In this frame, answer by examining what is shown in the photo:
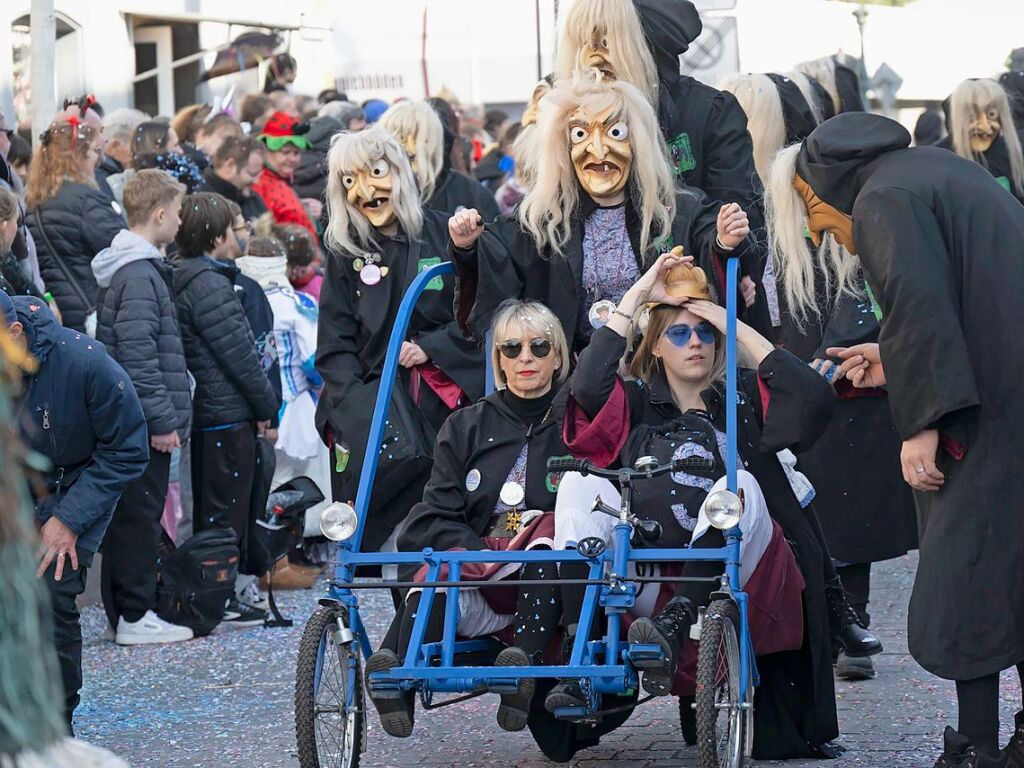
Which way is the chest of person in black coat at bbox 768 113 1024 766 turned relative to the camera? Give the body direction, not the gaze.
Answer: to the viewer's left

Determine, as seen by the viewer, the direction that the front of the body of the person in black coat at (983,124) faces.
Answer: toward the camera

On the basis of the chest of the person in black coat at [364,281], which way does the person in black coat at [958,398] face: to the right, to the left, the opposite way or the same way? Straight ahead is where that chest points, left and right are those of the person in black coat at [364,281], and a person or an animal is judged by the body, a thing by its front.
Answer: to the right

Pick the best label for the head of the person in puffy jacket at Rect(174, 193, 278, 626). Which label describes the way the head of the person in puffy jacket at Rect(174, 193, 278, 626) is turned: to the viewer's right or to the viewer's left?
to the viewer's right

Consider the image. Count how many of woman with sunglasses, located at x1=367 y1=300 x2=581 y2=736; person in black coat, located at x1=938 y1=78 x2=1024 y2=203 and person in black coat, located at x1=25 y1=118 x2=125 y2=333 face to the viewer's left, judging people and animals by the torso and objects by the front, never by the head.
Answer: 0

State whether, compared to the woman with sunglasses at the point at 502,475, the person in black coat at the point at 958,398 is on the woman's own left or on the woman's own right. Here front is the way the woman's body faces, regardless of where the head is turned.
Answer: on the woman's own left

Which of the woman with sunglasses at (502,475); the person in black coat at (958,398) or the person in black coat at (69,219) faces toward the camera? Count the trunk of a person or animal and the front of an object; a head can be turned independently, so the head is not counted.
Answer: the woman with sunglasses

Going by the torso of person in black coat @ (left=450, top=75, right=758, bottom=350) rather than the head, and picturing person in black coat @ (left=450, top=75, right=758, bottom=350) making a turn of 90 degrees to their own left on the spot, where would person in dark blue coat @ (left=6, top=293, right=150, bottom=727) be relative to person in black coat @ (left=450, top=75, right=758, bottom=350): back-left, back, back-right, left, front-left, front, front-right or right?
back

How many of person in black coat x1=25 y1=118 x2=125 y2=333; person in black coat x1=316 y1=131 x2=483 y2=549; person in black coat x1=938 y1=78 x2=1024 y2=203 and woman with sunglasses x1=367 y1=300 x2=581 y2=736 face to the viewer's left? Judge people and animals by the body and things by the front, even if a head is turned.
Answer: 0

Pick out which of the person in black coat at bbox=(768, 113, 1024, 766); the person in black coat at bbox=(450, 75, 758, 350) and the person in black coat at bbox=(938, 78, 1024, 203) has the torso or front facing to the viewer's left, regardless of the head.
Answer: the person in black coat at bbox=(768, 113, 1024, 766)

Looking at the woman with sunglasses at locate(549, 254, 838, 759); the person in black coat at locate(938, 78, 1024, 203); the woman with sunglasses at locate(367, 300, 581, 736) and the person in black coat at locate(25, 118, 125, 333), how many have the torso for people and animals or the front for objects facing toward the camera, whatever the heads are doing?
3

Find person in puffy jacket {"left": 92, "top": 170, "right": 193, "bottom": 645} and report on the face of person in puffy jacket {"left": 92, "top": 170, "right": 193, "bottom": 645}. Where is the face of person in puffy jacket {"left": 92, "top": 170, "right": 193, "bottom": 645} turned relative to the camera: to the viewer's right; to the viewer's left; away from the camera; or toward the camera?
to the viewer's right

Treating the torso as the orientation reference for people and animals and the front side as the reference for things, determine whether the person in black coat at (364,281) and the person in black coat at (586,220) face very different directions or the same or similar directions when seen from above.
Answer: same or similar directions

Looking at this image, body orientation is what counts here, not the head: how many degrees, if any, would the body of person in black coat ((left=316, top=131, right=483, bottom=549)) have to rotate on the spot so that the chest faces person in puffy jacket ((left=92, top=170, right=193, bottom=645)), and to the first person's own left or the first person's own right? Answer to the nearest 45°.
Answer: approximately 135° to the first person's own right

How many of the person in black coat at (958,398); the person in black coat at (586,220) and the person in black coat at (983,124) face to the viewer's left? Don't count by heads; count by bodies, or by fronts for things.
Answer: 1

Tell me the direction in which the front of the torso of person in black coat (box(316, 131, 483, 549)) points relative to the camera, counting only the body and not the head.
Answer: toward the camera
